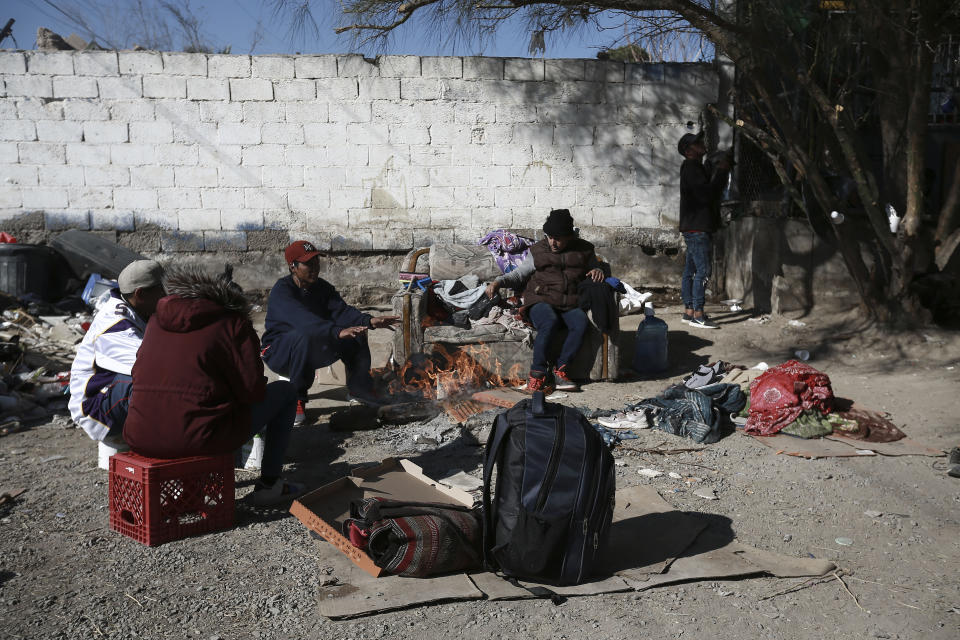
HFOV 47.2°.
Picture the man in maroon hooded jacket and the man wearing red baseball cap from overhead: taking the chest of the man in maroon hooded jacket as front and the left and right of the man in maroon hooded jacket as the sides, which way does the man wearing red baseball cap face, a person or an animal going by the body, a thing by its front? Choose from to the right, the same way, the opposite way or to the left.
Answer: to the right

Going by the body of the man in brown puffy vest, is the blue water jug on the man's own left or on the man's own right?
on the man's own left

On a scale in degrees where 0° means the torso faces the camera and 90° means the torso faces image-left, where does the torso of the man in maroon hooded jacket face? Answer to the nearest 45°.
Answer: approximately 225°

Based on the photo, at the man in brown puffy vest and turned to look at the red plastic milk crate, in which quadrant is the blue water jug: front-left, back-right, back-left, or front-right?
back-left

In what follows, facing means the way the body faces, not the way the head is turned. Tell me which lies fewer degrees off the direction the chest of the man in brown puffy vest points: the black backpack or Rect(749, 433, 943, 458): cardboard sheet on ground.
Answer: the black backpack

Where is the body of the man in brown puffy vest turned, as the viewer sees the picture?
toward the camera

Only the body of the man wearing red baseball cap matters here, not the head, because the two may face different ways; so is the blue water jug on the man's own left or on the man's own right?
on the man's own left

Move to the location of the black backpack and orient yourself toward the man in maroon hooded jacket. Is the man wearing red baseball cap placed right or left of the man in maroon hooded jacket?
right

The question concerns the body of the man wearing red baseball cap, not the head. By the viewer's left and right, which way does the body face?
facing the viewer and to the right of the viewer

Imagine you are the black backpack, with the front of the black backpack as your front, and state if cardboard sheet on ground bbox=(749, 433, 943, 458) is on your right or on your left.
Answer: on your left

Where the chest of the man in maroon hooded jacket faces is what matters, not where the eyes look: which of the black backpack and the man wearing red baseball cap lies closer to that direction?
the man wearing red baseball cap

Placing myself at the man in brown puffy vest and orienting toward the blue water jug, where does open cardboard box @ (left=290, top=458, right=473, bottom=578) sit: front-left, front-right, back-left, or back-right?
back-right

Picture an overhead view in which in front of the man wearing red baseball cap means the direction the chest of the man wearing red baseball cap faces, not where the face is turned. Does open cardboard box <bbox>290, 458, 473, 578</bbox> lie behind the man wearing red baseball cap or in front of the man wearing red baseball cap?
in front

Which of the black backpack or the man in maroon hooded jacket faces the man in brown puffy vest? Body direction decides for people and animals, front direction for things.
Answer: the man in maroon hooded jacket
